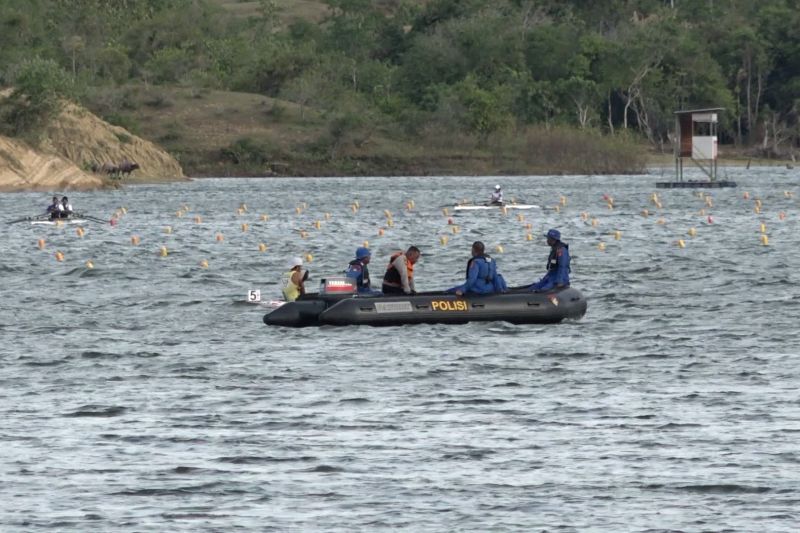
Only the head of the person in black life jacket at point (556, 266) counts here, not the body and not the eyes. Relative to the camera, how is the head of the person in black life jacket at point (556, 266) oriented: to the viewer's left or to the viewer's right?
to the viewer's left

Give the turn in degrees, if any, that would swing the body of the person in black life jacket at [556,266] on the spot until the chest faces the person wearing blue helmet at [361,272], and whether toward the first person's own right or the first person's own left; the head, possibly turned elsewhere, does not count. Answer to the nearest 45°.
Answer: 0° — they already face them

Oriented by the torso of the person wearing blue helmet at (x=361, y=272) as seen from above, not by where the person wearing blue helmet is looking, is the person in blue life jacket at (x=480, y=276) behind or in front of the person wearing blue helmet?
in front

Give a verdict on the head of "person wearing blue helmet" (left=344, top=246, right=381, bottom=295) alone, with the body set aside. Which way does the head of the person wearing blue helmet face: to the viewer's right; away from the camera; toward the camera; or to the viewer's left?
to the viewer's right

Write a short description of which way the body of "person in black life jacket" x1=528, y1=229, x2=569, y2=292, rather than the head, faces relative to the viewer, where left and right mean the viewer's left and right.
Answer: facing to the left of the viewer

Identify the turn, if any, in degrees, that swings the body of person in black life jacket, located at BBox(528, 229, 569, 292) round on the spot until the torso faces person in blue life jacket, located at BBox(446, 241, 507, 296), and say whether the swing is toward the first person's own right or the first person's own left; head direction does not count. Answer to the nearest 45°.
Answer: approximately 45° to the first person's own left

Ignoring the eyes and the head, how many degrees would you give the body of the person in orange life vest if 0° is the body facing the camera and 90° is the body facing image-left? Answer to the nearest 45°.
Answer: approximately 270°

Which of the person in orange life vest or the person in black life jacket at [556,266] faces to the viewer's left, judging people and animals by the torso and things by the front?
the person in black life jacket

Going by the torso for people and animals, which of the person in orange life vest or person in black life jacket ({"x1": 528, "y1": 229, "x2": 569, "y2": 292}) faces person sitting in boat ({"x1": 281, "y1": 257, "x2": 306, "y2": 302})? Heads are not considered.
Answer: the person in black life jacket

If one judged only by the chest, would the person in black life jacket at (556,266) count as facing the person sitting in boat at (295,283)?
yes

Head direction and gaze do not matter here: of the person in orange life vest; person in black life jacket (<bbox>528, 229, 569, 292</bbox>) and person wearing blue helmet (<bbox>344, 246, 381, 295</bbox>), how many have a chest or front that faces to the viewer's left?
1
